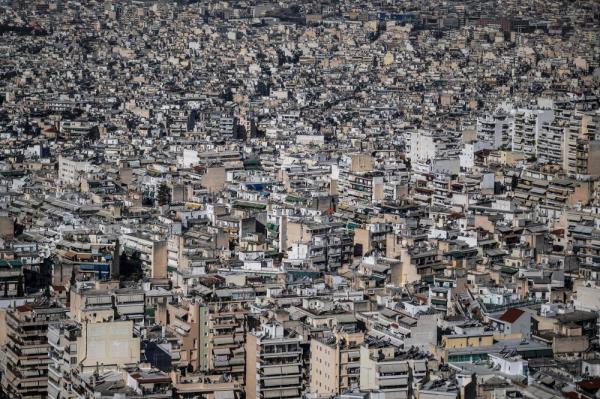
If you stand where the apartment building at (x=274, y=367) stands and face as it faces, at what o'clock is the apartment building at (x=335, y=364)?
the apartment building at (x=335, y=364) is roughly at 9 o'clock from the apartment building at (x=274, y=367).

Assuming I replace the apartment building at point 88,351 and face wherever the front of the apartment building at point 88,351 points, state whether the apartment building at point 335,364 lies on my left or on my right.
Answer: on my left

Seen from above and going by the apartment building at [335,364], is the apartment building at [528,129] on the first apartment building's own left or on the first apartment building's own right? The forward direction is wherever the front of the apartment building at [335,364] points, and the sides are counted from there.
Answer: on the first apartment building's own left

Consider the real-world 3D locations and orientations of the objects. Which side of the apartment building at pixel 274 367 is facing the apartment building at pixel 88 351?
right

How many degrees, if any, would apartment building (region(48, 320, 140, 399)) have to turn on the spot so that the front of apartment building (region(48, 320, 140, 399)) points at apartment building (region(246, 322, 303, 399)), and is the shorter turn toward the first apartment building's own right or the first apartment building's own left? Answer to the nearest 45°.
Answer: approximately 135° to the first apartment building's own left

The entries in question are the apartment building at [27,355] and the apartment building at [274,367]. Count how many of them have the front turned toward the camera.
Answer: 2
